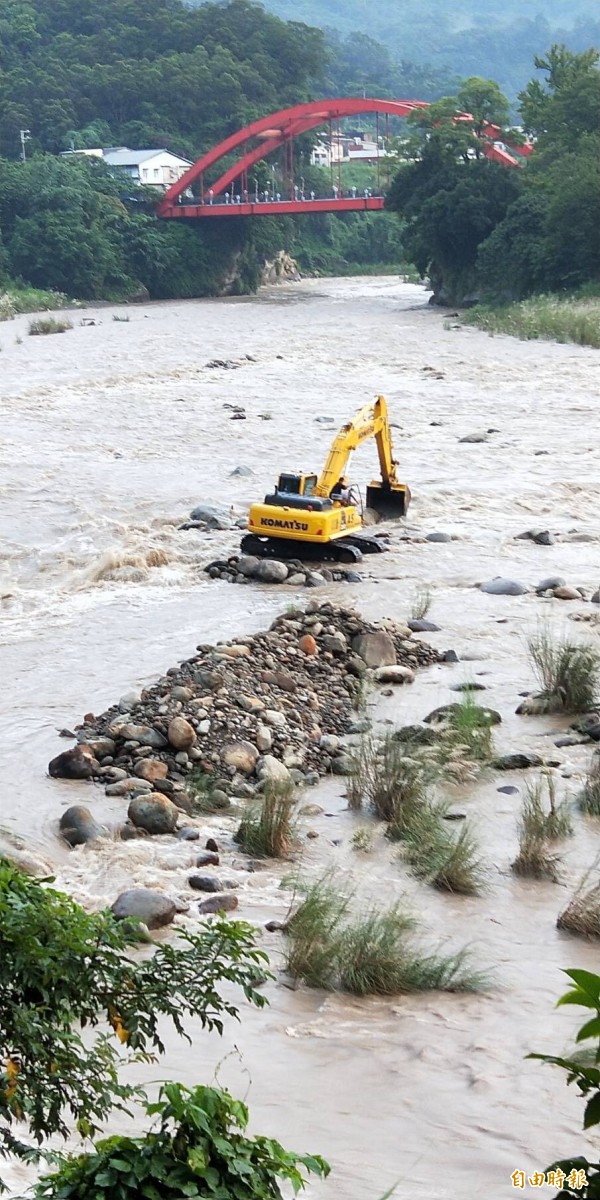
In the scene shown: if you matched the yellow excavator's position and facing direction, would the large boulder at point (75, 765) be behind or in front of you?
behind

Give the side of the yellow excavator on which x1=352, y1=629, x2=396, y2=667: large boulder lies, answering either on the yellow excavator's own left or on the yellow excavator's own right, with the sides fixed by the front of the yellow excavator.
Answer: on the yellow excavator's own right

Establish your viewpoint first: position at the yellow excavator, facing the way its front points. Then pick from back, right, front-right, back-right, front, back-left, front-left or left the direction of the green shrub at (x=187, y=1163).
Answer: back-right

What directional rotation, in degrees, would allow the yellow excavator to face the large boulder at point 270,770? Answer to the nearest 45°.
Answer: approximately 135° to its right

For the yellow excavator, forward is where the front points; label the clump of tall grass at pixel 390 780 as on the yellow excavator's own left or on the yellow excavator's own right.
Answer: on the yellow excavator's own right

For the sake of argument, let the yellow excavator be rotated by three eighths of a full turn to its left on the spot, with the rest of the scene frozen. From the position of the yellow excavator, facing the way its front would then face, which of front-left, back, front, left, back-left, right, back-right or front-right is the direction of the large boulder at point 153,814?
left

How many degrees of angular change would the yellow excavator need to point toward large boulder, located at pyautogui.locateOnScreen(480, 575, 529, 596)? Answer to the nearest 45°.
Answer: approximately 45° to its right

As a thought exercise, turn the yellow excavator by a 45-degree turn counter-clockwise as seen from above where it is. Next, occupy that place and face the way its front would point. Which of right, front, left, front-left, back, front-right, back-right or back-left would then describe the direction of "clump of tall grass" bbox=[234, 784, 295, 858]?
back

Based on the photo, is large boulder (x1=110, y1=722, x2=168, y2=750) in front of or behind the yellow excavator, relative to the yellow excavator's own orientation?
behind

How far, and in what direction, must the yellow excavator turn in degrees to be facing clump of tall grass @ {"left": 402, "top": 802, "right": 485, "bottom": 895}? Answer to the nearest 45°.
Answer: approximately 135° to its right

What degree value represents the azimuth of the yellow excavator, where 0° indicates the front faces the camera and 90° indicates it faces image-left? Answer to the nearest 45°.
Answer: approximately 225°

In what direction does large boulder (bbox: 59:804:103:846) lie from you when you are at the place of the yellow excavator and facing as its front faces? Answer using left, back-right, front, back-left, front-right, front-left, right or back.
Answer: back-right
